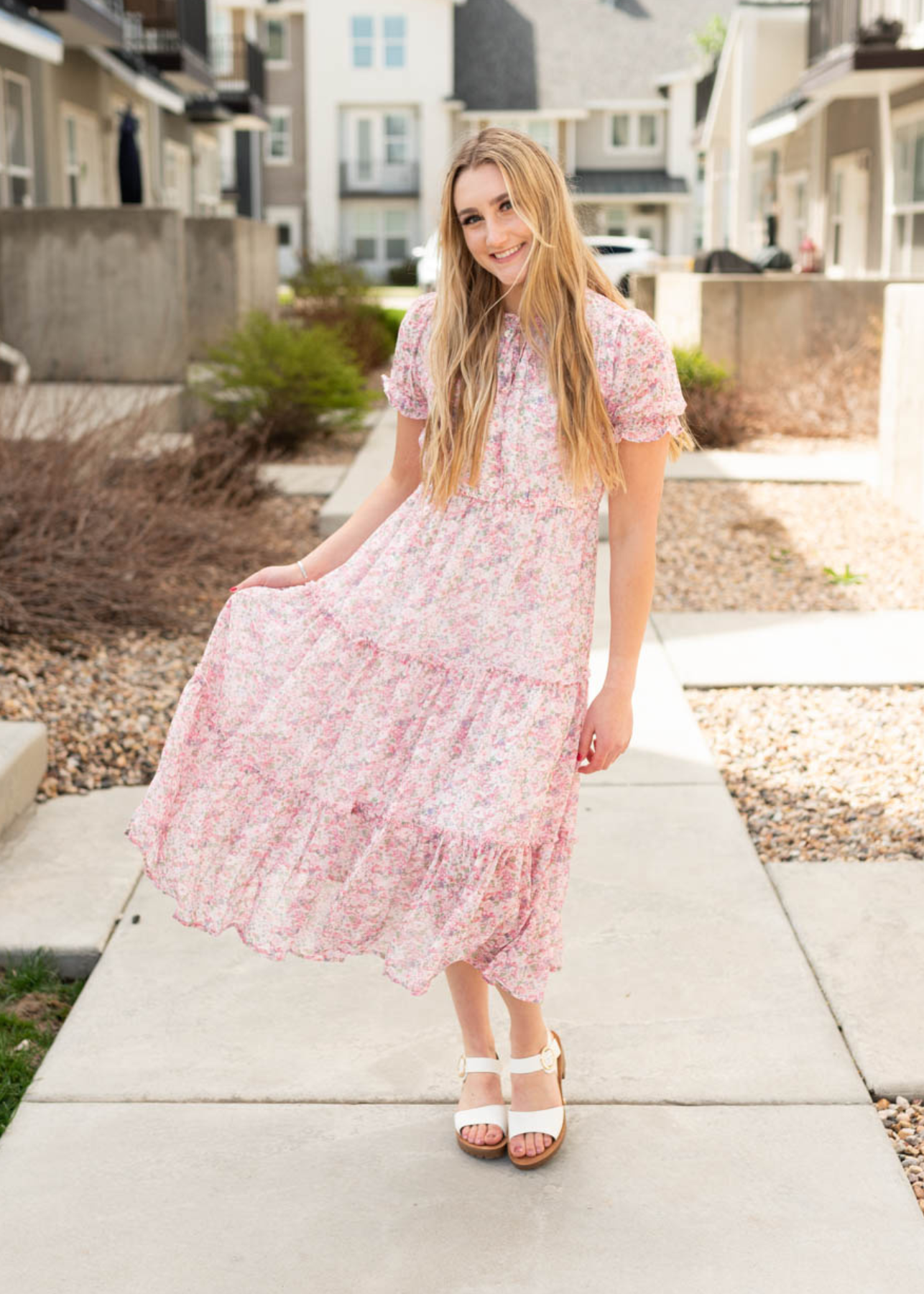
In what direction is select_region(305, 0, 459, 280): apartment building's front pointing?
toward the camera

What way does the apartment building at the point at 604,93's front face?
toward the camera

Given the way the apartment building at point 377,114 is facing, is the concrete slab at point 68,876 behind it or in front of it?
in front

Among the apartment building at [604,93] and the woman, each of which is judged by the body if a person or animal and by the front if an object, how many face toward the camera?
2

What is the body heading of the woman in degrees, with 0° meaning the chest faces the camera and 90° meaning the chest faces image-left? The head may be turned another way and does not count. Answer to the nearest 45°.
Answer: approximately 0°

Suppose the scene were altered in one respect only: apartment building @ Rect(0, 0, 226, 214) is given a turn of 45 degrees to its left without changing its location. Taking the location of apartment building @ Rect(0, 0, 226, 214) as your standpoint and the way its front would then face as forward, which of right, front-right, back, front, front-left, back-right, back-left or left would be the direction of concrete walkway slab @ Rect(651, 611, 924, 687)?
right

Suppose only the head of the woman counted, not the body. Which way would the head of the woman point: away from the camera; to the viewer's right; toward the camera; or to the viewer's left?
toward the camera

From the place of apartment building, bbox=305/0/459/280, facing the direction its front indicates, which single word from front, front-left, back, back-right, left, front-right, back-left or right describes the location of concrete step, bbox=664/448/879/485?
front

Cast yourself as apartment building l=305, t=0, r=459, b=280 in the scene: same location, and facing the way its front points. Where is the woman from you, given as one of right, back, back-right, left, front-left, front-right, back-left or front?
front

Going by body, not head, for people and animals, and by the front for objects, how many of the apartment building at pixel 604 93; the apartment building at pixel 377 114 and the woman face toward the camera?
3

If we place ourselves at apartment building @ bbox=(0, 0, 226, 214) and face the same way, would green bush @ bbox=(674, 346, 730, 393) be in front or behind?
in front

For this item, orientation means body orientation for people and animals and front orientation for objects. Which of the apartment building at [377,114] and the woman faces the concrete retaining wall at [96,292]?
the apartment building

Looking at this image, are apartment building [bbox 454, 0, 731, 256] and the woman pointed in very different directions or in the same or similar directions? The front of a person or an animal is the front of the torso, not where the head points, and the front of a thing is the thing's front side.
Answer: same or similar directions

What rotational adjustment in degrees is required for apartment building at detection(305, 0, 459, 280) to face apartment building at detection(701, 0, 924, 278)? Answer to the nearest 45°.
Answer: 0° — it already faces it

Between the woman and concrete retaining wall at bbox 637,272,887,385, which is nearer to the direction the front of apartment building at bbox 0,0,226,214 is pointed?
the concrete retaining wall

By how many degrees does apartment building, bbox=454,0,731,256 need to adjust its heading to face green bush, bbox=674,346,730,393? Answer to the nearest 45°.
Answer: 0° — it already faces it

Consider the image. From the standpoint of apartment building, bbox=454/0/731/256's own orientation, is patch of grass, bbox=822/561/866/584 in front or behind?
in front

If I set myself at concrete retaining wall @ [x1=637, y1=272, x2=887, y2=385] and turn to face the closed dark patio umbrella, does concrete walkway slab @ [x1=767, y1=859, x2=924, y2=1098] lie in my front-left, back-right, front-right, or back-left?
back-left

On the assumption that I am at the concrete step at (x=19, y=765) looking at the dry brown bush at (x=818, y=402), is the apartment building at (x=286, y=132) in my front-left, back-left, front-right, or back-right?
front-left

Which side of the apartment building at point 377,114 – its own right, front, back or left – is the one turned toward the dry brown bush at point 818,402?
front

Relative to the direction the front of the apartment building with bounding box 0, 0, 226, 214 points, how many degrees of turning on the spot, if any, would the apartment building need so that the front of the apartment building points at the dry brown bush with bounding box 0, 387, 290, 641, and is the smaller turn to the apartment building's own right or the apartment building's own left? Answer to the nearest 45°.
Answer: approximately 45° to the apartment building's own right
